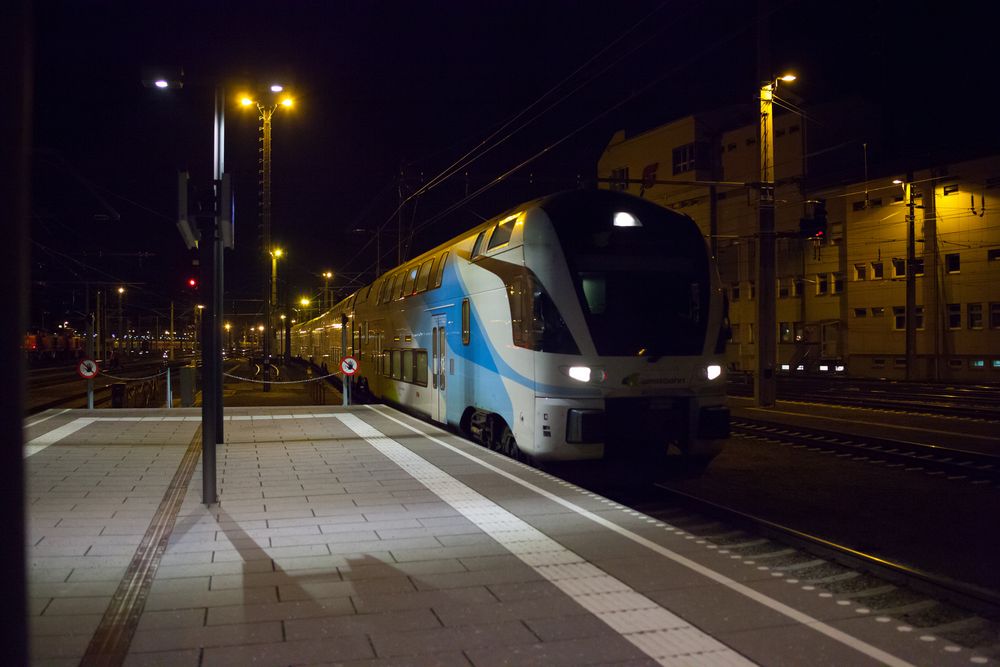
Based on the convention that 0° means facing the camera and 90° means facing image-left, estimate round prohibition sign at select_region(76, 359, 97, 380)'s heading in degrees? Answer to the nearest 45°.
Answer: approximately 0°

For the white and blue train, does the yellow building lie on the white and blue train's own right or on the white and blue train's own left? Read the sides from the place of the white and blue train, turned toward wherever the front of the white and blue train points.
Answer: on the white and blue train's own left

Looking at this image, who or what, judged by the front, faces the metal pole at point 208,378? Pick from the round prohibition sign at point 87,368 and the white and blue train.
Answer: the round prohibition sign

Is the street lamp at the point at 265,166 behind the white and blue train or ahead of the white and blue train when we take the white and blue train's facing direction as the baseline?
behind

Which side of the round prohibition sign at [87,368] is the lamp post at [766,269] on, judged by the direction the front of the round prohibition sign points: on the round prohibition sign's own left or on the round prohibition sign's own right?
on the round prohibition sign's own left

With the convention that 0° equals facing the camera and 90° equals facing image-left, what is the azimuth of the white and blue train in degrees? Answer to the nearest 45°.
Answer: approximately 315°
